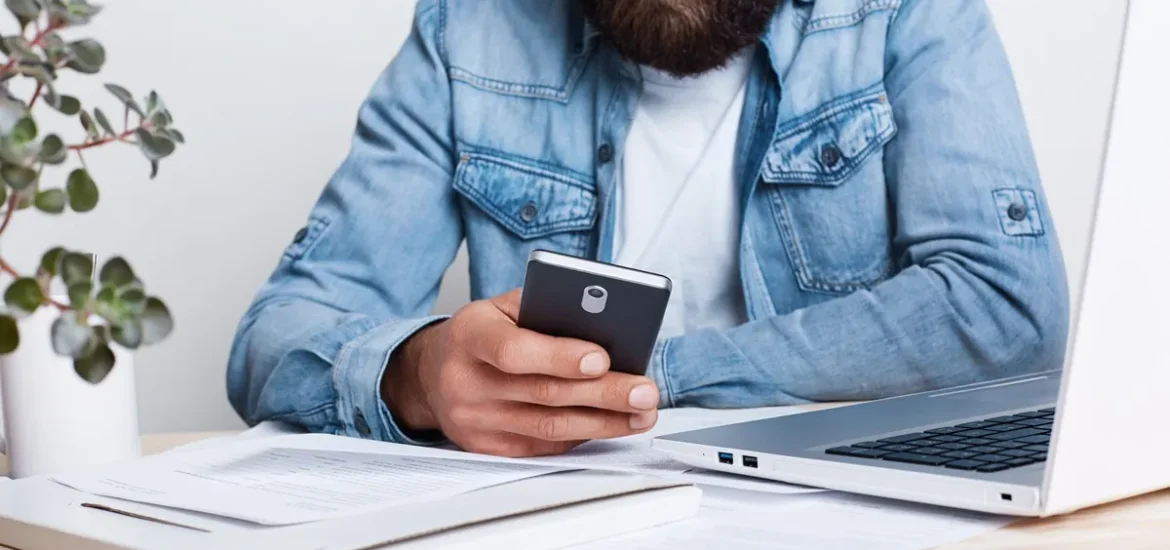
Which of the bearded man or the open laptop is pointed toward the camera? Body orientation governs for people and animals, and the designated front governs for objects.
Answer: the bearded man

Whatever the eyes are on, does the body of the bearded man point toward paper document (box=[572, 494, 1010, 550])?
yes

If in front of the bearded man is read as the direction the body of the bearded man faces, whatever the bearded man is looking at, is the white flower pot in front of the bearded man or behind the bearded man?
in front

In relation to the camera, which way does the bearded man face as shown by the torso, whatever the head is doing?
toward the camera

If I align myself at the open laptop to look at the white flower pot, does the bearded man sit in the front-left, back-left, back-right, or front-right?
front-right

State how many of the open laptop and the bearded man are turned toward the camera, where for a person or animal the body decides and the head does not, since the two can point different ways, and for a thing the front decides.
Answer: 1

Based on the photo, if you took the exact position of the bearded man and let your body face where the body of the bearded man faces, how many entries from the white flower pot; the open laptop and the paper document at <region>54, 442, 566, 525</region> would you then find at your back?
0

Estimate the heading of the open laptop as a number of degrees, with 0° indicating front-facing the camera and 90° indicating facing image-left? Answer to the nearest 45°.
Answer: approximately 135°

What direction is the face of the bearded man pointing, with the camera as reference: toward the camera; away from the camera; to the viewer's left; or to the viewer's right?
toward the camera
